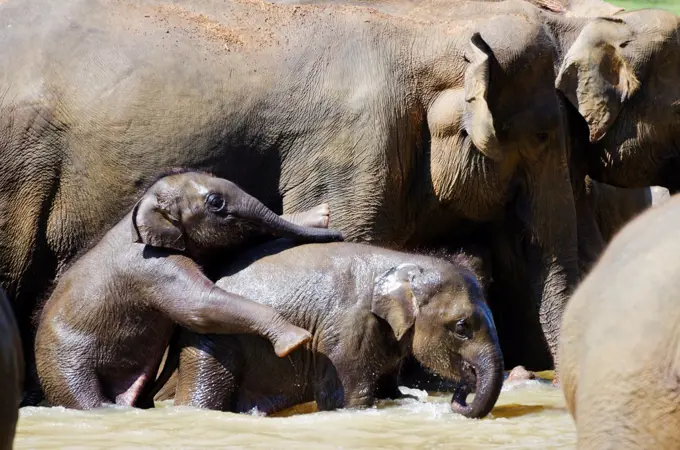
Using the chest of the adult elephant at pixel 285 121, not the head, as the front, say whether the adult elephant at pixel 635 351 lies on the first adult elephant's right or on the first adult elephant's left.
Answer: on the first adult elephant's right

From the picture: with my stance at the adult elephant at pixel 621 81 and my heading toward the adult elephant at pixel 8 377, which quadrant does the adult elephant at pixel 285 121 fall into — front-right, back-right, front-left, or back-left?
front-right

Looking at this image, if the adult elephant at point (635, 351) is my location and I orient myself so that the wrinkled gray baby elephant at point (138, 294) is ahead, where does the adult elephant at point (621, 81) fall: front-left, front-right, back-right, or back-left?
front-right

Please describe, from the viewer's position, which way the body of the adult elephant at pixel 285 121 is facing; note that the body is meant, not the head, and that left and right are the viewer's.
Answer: facing to the right of the viewer

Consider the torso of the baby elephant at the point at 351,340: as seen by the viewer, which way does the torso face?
to the viewer's right

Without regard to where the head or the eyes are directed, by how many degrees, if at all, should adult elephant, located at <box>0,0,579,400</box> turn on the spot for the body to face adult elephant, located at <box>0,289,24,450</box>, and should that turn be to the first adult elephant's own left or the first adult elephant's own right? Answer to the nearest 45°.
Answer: approximately 90° to the first adult elephant's own right
